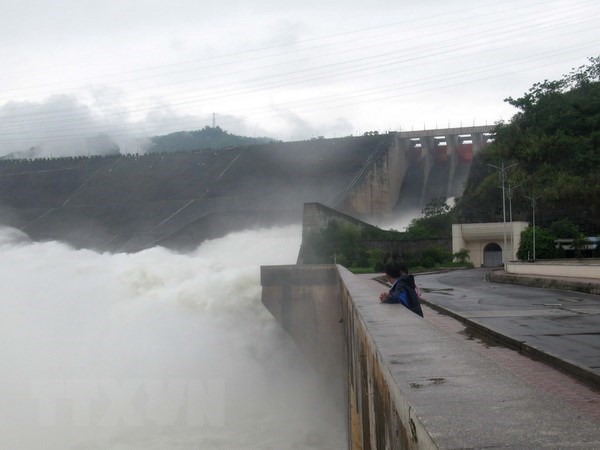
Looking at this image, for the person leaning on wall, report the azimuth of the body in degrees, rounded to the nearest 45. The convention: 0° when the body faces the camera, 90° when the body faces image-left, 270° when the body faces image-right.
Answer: approximately 90°

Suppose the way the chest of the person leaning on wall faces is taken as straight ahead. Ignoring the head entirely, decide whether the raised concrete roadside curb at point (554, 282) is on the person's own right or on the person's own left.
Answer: on the person's own right

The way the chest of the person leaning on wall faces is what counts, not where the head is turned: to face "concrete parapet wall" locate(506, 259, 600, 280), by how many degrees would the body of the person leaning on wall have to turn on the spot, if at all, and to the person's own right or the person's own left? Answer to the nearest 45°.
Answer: approximately 90° to the person's own right
